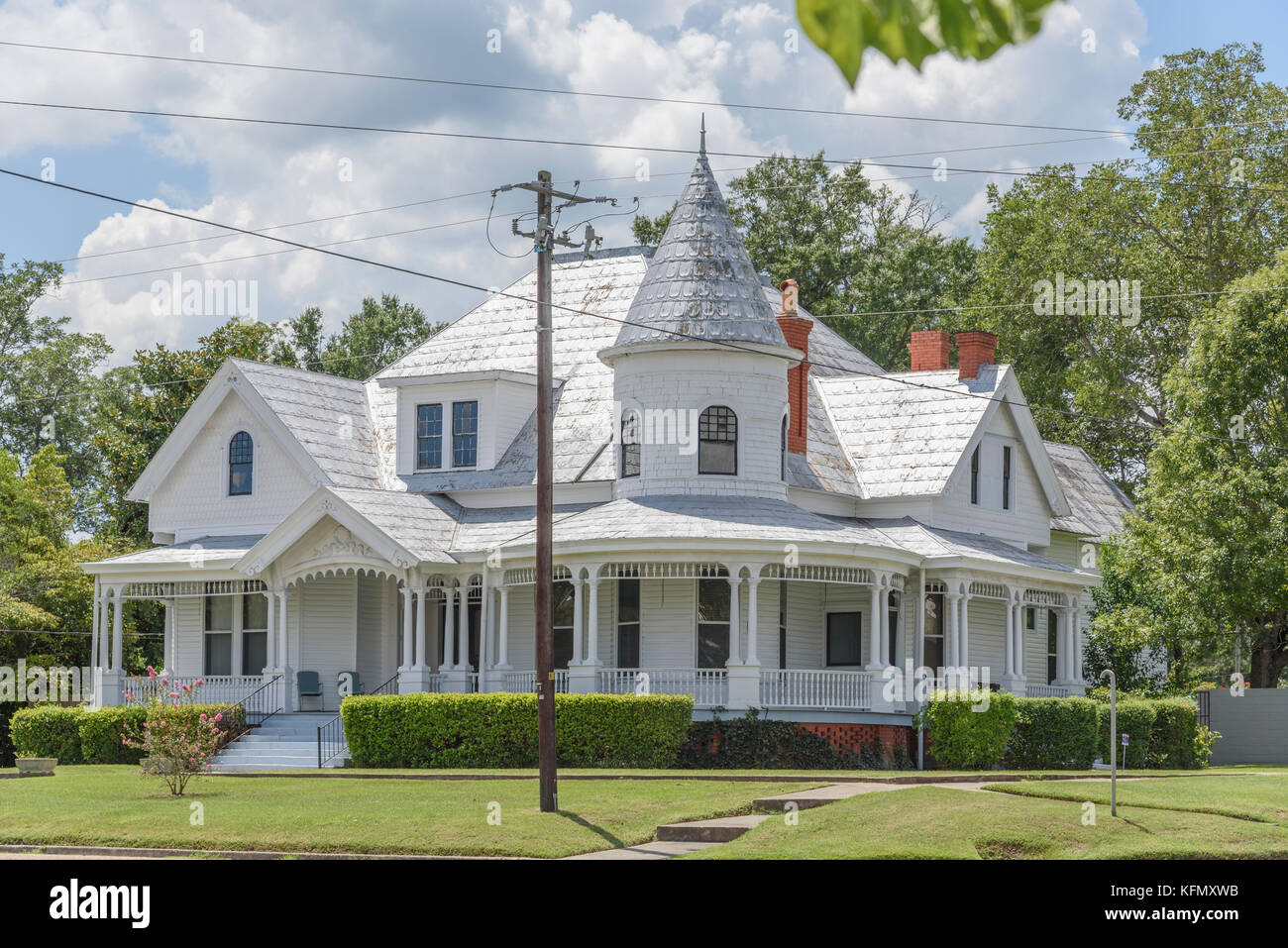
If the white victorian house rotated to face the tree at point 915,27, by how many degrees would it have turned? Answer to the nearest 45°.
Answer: approximately 45° to its left

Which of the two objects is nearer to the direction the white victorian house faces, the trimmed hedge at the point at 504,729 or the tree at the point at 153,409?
the trimmed hedge

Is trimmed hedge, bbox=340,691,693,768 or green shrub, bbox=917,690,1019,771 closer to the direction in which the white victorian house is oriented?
the trimmed hedge

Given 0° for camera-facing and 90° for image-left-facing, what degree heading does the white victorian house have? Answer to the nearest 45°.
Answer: approximately 45°

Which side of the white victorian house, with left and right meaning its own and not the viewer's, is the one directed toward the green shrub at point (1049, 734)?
left

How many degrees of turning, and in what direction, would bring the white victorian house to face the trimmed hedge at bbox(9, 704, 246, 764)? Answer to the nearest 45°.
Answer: approximately 45° to its right
